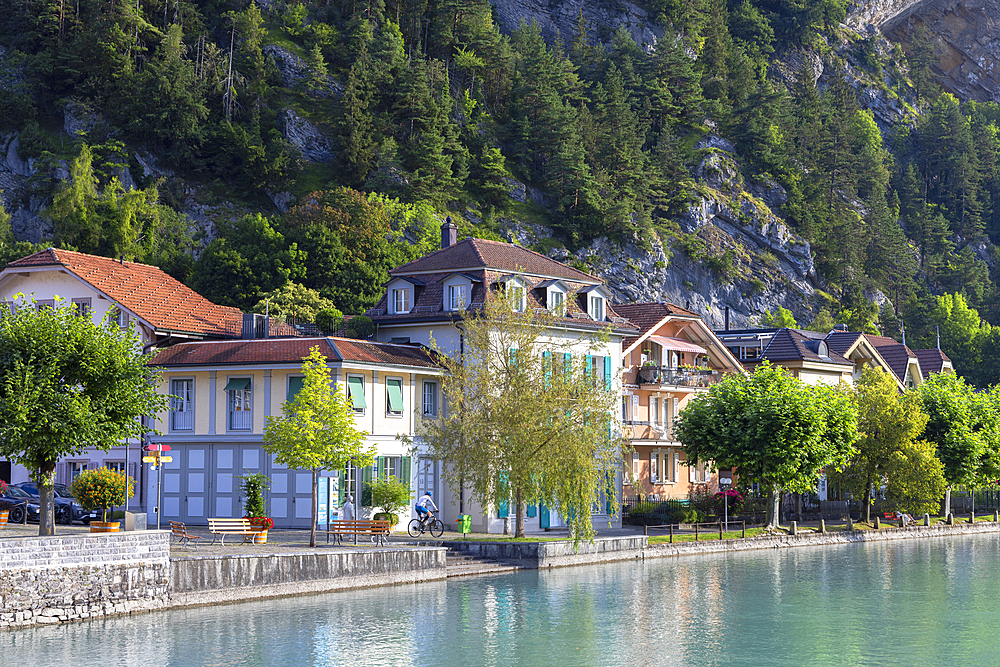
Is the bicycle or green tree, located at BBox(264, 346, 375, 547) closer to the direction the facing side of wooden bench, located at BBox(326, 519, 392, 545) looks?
the green tree

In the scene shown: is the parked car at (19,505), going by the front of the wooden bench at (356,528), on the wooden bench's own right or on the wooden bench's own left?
on the wooden bench's own right

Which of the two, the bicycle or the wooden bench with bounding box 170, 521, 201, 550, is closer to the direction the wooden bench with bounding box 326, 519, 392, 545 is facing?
the wooden bench

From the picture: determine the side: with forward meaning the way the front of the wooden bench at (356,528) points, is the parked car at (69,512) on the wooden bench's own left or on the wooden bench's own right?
on the wooden bench's own right

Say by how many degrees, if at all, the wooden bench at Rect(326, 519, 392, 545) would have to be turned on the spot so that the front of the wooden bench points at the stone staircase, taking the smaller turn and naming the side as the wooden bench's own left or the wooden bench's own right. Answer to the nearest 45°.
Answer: approximately 90° to the wooden bench's own left

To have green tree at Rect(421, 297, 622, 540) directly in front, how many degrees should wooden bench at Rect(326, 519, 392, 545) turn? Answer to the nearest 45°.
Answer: approximately 90° to its left

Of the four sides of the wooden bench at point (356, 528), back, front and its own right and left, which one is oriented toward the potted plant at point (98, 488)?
right

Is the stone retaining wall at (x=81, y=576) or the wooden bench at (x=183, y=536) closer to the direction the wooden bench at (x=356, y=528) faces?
the stone retaining wall

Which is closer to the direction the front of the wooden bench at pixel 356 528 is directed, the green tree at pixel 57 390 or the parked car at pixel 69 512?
the green tree

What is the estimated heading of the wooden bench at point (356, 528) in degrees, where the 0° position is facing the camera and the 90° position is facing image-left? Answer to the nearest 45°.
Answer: approximately 0°
